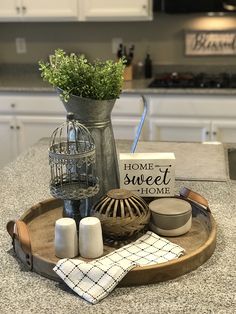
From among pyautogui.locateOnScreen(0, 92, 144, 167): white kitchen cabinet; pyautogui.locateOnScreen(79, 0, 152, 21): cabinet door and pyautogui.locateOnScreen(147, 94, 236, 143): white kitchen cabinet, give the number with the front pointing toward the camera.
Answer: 3

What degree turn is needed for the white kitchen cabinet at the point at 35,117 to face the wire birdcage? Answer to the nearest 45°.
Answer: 0° — it already faces it

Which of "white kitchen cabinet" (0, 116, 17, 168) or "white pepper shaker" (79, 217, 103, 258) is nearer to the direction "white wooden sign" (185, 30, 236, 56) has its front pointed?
the white pepper shaker

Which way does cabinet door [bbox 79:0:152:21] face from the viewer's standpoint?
toward the camera

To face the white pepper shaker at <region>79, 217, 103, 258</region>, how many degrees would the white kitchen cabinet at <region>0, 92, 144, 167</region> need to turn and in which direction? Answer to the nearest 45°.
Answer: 0° — it already faces it

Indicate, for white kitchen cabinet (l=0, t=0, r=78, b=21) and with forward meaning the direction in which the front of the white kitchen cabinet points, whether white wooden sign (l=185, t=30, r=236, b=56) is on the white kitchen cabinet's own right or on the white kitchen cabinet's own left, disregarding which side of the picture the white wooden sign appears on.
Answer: on the white kitchen cabinet's own left

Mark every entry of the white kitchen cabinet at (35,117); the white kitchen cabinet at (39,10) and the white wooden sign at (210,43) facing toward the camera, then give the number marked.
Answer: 3

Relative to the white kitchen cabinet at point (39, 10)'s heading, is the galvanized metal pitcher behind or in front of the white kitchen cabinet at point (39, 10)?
in front

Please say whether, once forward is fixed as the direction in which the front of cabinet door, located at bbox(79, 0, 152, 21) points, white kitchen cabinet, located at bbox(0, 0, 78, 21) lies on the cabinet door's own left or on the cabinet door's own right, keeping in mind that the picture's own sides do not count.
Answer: on the cabinet door's own right

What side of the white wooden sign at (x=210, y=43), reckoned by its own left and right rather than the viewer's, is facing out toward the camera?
front

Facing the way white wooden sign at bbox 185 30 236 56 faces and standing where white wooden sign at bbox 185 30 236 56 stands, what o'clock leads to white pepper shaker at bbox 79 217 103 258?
The white pepper shaker is roughly at 12 o'clock from the white wooden sign.

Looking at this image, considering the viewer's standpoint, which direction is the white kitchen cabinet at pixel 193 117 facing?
facing the viewer

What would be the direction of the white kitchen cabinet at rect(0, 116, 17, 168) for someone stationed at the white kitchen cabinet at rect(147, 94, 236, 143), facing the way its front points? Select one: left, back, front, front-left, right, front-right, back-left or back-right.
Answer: right

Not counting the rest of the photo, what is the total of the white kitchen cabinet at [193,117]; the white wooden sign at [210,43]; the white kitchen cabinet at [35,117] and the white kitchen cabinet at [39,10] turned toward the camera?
4

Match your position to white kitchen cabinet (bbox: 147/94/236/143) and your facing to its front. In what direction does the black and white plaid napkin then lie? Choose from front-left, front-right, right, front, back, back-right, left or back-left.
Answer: front

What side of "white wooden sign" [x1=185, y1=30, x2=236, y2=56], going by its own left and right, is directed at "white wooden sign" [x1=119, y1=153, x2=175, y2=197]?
front
